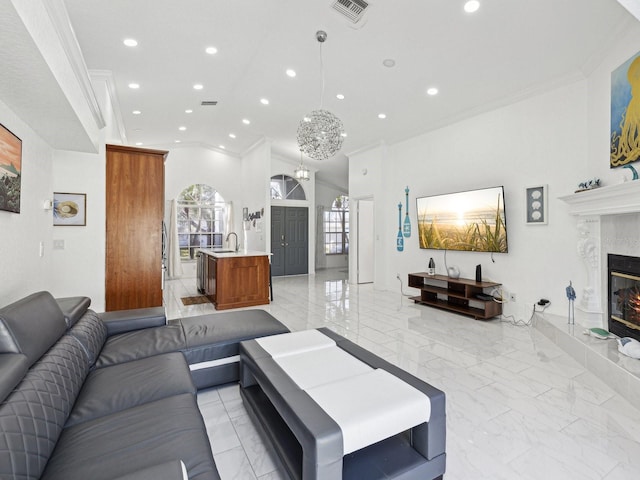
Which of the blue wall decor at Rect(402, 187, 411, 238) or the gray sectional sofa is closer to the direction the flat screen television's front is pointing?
the gray sectional sofa

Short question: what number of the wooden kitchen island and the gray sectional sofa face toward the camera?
0

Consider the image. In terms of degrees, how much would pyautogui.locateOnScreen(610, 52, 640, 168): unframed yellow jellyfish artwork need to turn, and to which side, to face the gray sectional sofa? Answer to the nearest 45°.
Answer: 0° — it already faces it

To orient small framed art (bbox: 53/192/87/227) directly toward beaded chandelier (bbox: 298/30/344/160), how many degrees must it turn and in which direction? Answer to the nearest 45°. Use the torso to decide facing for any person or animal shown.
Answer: approximately 45° to its left

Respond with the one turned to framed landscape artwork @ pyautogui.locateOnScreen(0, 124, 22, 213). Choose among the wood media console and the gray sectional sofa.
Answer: the wood media console

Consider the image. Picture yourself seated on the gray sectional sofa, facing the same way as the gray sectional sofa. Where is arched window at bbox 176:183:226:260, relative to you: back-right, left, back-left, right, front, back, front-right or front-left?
left

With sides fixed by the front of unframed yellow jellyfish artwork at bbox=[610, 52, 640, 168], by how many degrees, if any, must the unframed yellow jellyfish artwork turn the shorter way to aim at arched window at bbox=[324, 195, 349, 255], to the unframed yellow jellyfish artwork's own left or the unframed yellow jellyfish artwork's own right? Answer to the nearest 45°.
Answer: approximately 90° to the unframed yellow jellyfish artwork's own right

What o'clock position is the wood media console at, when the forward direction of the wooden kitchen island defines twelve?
The wood media console is roughly at 7 o'clock from the wooden kitchen island.

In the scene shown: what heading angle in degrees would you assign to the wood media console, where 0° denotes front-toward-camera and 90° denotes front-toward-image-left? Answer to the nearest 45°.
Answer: approximately 45°

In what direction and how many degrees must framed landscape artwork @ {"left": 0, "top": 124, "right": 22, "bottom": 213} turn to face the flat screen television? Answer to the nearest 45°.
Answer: approximately 45° to its left

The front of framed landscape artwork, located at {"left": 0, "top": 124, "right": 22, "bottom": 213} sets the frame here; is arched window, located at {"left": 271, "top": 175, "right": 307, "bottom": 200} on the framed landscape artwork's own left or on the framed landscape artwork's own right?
on the framed landscape artwork's own left

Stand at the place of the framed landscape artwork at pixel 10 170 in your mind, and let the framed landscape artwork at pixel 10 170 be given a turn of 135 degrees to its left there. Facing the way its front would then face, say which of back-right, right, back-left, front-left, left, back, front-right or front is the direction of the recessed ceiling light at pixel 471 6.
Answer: back-right

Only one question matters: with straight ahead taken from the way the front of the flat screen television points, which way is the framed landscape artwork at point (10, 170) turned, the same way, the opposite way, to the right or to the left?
the opposite way

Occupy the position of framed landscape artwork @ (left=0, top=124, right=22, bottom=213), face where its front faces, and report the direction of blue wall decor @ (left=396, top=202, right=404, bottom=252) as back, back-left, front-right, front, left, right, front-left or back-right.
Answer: front-left

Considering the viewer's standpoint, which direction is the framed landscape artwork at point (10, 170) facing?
facing the viewer and to the right of the viewer

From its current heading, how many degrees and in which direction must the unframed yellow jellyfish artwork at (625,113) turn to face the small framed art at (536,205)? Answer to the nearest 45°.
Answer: approximately 90° to its right

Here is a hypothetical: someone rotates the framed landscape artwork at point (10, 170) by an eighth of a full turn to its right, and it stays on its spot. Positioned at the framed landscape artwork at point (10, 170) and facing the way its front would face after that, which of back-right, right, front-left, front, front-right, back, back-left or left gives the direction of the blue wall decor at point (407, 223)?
left

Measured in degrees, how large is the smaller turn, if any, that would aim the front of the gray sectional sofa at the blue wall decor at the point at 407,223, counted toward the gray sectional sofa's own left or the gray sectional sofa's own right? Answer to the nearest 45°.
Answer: approximately 45° to the gray sectional sofa's own left

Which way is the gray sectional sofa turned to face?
to the viewer's right
